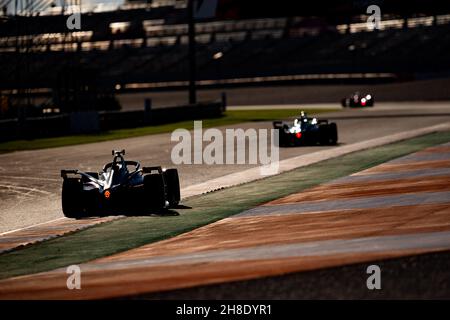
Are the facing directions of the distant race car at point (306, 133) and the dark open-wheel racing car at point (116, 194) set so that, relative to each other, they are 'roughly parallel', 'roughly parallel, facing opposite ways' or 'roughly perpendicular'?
roughly parallel
